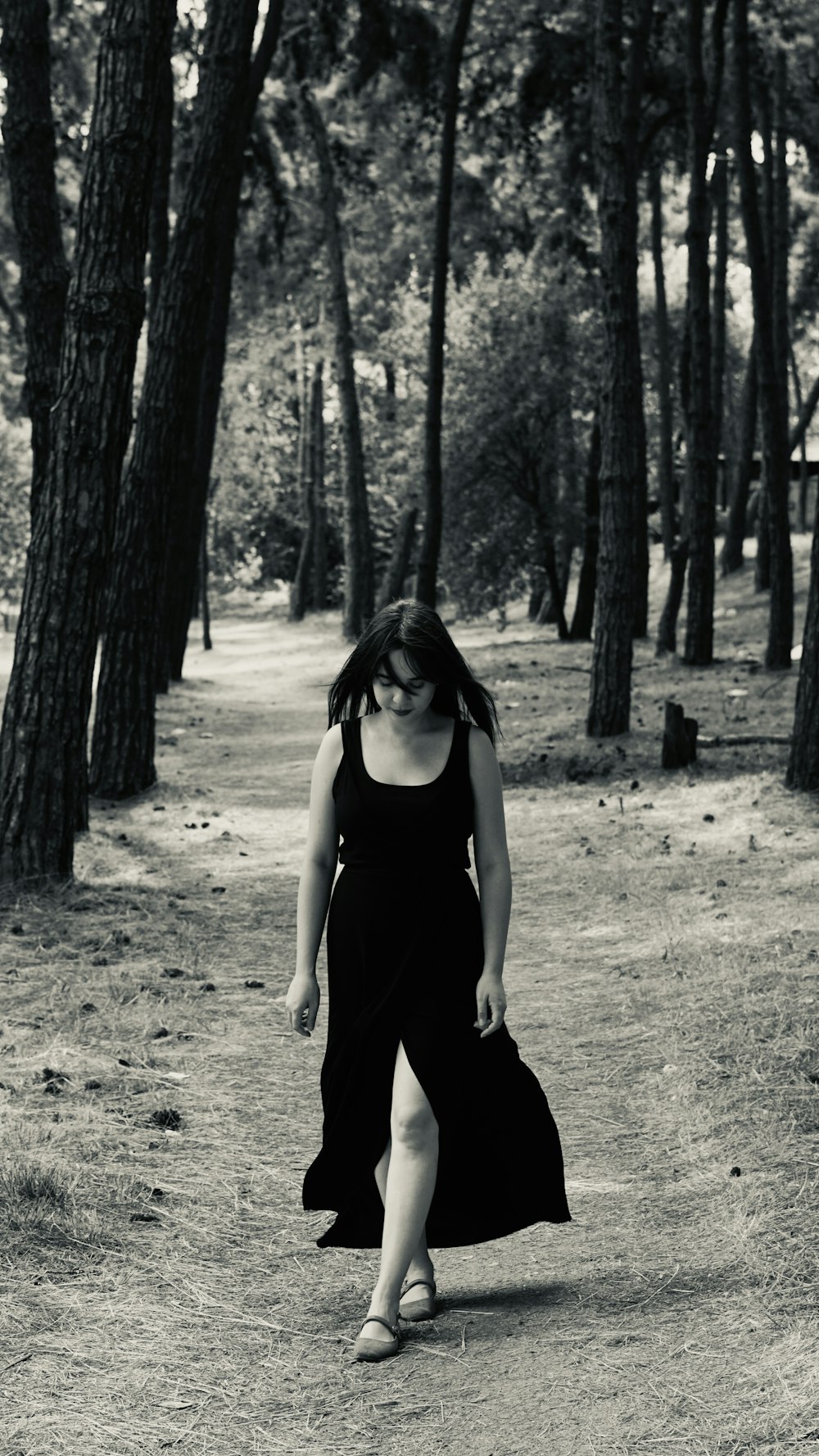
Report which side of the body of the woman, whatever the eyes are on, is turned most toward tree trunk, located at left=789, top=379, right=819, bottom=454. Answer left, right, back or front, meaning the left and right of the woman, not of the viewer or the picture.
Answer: back

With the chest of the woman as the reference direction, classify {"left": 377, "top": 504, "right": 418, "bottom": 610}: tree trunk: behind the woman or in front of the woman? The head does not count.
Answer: behind

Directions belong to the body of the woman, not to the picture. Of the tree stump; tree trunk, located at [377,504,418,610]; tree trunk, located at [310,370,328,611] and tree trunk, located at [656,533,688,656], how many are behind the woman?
4

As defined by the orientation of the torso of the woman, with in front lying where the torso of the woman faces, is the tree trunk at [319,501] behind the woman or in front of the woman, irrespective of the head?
behind

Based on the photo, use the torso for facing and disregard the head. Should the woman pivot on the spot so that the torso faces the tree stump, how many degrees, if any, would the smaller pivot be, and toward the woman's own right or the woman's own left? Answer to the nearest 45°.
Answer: approximately 180°

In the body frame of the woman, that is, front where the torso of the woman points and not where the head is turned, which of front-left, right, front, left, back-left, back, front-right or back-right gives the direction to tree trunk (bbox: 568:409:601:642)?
back

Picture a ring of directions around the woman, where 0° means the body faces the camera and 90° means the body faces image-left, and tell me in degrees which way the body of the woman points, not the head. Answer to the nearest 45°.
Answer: approximately 0°

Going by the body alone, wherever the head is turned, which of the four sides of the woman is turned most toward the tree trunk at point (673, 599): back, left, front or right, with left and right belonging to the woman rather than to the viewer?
back

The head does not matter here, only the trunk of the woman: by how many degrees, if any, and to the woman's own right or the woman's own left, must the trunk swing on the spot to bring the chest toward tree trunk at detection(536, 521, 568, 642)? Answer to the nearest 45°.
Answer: approximately 180°
